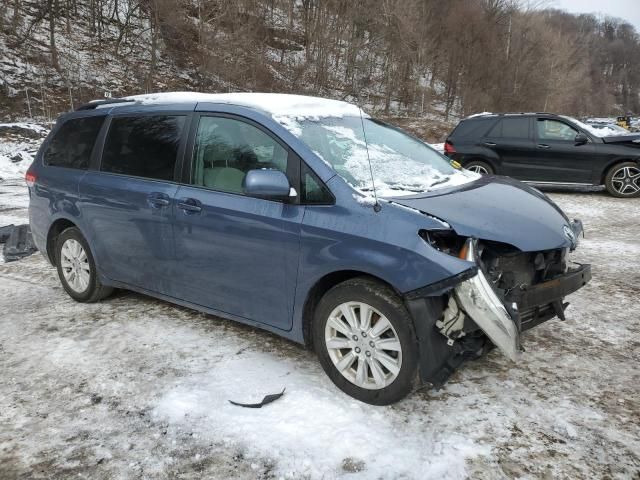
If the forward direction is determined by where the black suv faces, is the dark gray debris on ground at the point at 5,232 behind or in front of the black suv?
behind

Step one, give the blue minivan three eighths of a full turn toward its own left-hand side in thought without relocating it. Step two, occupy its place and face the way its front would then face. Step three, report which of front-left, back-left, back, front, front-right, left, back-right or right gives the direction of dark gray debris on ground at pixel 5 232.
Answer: front-left

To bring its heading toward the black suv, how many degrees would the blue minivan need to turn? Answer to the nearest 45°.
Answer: approximately 90° to its left

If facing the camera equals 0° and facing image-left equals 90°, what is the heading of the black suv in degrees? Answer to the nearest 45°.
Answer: approximately 270°

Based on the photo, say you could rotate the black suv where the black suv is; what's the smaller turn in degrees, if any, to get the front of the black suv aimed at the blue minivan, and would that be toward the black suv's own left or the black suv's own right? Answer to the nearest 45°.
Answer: approximately 90° to the black suv's own right

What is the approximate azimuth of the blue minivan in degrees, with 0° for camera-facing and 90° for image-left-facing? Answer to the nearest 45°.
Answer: approximately 315°

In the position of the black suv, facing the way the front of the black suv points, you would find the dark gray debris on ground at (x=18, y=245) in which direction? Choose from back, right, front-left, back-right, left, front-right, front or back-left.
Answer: back-right

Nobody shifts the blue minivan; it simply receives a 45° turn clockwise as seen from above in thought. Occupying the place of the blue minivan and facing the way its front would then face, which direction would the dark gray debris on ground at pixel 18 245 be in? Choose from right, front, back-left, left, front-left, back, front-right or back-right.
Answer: back-right
